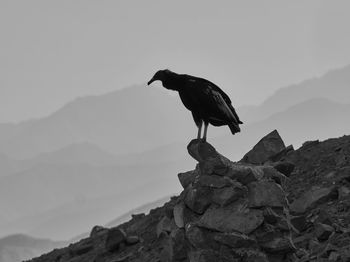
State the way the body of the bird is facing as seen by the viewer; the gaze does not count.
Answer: to the viewer's left
